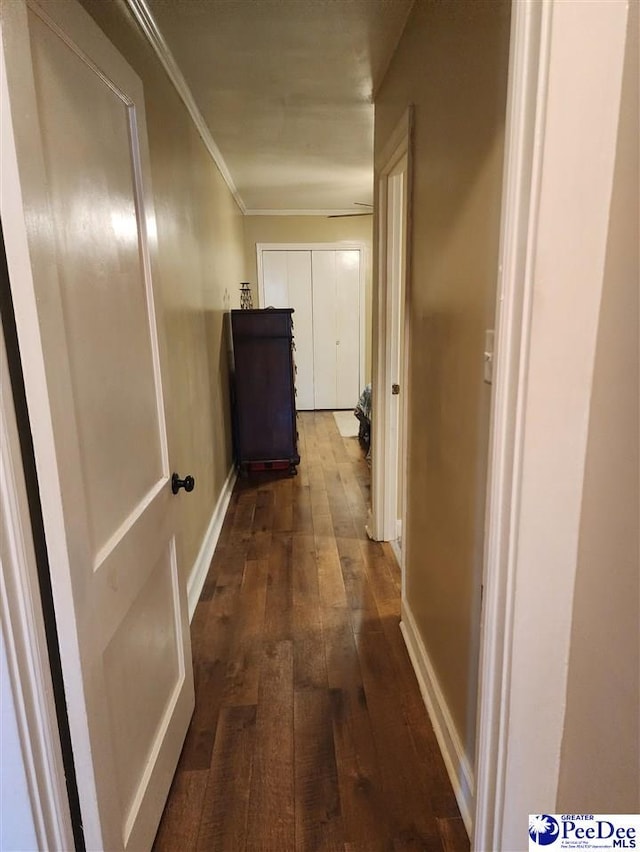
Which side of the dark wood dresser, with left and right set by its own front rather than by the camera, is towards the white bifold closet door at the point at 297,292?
left

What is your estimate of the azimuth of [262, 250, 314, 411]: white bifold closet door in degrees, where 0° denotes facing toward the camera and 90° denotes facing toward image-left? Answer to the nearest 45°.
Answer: approximately 0°

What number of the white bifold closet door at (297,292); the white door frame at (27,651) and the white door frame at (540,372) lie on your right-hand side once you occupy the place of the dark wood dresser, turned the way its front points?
2

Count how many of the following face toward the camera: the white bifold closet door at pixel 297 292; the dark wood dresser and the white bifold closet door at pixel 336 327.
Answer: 2

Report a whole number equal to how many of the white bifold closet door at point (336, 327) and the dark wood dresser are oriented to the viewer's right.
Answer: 1

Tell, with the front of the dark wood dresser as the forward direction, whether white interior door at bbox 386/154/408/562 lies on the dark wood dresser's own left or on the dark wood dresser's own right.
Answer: on the dark wood dresser's own right

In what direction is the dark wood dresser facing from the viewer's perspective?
to the viewer's right

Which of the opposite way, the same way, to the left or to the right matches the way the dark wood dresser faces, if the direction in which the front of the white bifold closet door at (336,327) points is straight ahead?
to the left
